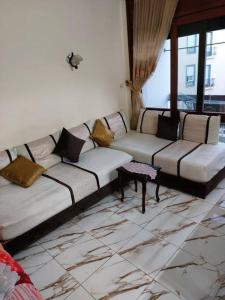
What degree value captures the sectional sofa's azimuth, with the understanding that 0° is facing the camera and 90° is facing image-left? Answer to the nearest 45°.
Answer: approximately 315°

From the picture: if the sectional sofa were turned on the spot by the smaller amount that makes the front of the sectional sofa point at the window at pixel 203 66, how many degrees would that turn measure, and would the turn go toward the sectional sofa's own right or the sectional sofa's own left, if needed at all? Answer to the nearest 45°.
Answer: approximately 90° to the sectional sofa's own left

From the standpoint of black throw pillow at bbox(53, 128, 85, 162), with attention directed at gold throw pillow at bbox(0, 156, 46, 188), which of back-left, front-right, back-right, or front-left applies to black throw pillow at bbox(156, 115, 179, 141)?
back-left

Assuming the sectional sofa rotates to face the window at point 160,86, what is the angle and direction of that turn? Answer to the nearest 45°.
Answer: approximately 90° to its left

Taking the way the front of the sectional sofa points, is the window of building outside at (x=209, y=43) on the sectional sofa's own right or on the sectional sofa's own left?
on the sectional sofa's own left
